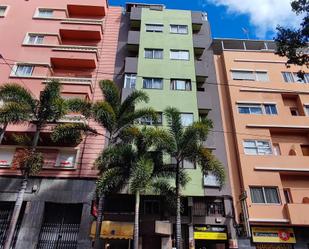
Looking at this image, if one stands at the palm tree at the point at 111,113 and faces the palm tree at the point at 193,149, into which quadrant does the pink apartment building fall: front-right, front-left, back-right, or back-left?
back-left

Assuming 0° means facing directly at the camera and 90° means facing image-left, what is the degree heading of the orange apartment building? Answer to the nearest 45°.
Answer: approximately 0°

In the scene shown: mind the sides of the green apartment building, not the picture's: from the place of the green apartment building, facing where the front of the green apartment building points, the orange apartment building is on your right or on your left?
on your left

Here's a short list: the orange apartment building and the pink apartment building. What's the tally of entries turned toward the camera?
2

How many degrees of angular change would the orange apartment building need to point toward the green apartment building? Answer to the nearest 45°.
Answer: approximately 45° to its right

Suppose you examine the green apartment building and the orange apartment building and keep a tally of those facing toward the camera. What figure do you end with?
2

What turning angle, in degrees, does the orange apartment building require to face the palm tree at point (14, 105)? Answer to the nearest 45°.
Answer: approximately 45° to its right

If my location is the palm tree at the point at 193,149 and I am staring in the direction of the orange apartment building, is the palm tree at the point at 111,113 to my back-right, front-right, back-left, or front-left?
back-left

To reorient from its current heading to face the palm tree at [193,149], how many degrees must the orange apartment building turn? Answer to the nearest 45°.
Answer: approximately 45° to its right
